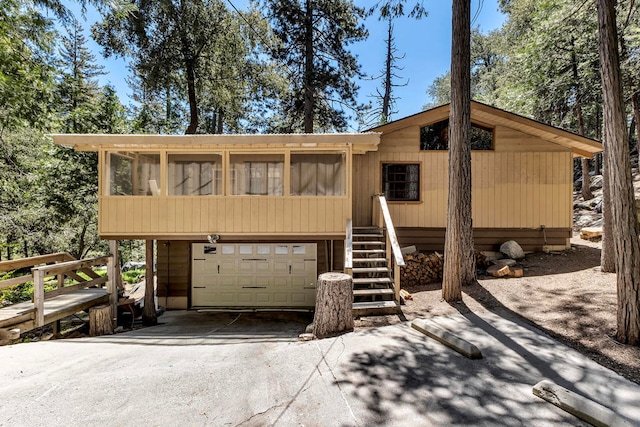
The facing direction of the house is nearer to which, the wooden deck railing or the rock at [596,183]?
the wooden deck railing

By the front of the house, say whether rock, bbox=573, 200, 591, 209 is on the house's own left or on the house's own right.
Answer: on the house's own left

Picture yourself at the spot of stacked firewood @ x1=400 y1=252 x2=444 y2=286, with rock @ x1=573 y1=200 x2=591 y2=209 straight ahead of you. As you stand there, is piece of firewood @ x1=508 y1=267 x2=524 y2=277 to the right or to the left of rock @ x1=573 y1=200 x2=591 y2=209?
right

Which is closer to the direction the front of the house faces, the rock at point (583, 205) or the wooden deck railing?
the wooden deck railing

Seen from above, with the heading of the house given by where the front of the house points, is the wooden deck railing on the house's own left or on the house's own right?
on the house's own right

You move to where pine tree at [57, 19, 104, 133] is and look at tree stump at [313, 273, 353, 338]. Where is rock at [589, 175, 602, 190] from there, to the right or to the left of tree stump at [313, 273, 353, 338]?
left

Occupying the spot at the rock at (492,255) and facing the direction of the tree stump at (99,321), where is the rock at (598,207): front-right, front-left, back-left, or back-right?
back-right

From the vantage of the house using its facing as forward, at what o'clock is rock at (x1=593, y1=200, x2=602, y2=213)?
The rock is roughly at 8 o'clock from the house.

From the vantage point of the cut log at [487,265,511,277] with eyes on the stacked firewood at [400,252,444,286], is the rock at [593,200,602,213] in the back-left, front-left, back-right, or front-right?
back-right

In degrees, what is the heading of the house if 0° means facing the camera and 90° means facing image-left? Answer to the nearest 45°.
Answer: approximately 0°

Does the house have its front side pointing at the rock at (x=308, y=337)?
yes

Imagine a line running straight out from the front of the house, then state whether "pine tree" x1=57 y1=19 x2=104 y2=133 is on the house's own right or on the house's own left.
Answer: on the house's own right
